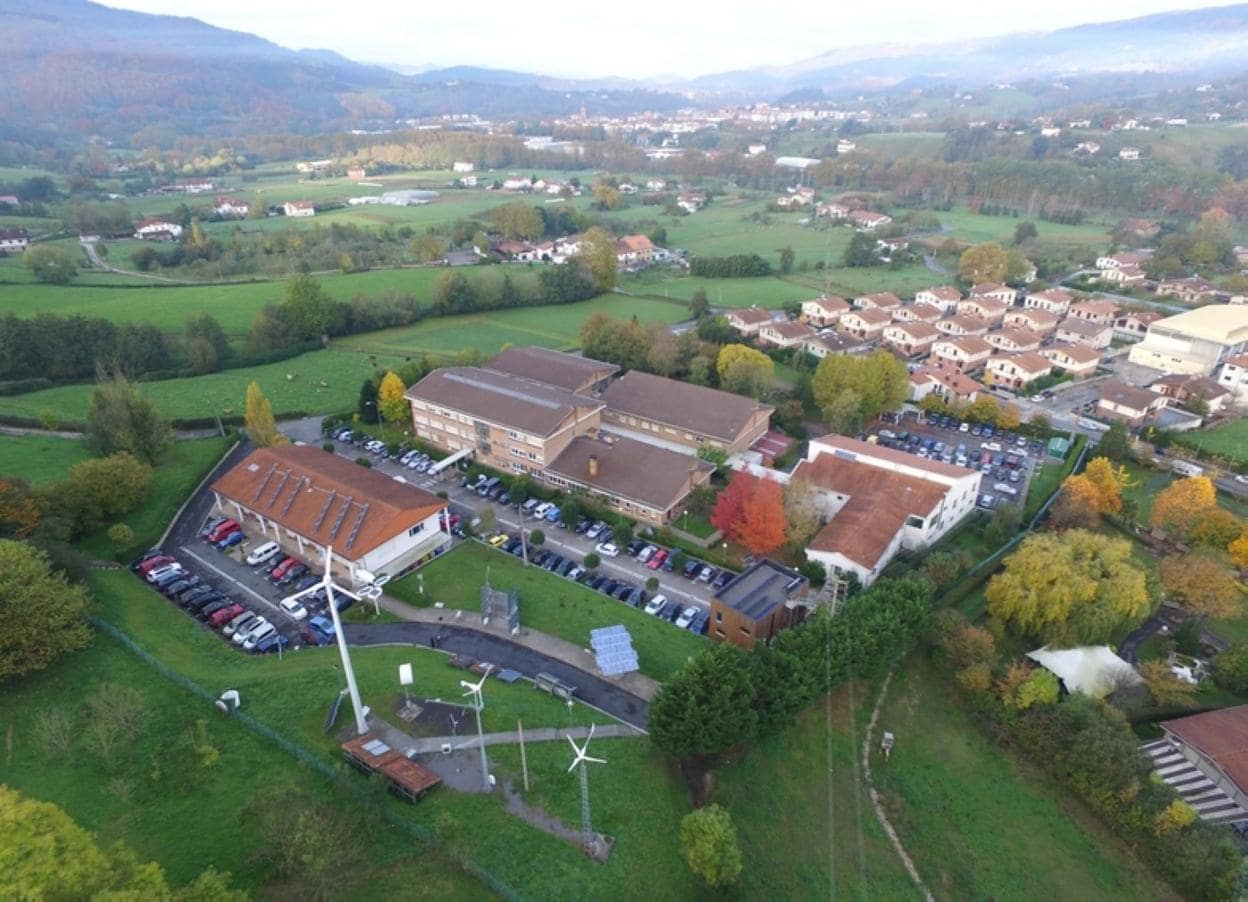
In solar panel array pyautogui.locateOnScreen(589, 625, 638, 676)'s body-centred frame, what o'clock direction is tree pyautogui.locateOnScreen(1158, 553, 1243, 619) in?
The tree is roughly at 9 o'clock from the solar panel array.

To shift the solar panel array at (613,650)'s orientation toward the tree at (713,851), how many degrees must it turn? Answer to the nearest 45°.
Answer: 0° — it already faces it

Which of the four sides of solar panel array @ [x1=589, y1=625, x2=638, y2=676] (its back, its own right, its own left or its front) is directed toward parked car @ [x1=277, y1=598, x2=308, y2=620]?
right

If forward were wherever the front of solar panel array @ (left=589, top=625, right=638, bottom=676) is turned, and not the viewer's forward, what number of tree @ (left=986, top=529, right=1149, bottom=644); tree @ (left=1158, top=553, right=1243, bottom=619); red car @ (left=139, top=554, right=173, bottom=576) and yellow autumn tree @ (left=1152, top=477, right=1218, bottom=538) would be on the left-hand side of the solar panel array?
3

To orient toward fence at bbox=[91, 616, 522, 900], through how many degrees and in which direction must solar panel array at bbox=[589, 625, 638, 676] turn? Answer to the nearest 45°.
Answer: approximately 45° to its right

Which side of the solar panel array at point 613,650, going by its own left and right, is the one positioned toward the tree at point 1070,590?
left

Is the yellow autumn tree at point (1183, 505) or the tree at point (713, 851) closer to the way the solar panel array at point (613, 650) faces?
the tree

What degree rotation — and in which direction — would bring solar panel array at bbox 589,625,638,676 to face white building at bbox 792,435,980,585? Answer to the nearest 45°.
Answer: approximately 135° to its left

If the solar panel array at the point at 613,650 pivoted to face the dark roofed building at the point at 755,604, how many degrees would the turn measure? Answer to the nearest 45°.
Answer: approximately 90° to its left

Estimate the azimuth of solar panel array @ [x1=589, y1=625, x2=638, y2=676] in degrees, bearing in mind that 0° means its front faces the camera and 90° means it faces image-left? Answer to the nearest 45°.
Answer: approximately 0°

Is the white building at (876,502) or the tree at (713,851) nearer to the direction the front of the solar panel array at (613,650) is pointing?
the tree

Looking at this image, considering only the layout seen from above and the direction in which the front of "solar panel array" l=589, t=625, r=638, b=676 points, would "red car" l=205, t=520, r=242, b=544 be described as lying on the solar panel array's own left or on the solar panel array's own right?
on the solar panel array's own right

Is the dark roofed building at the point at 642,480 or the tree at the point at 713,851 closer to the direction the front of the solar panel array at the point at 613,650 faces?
the tree
